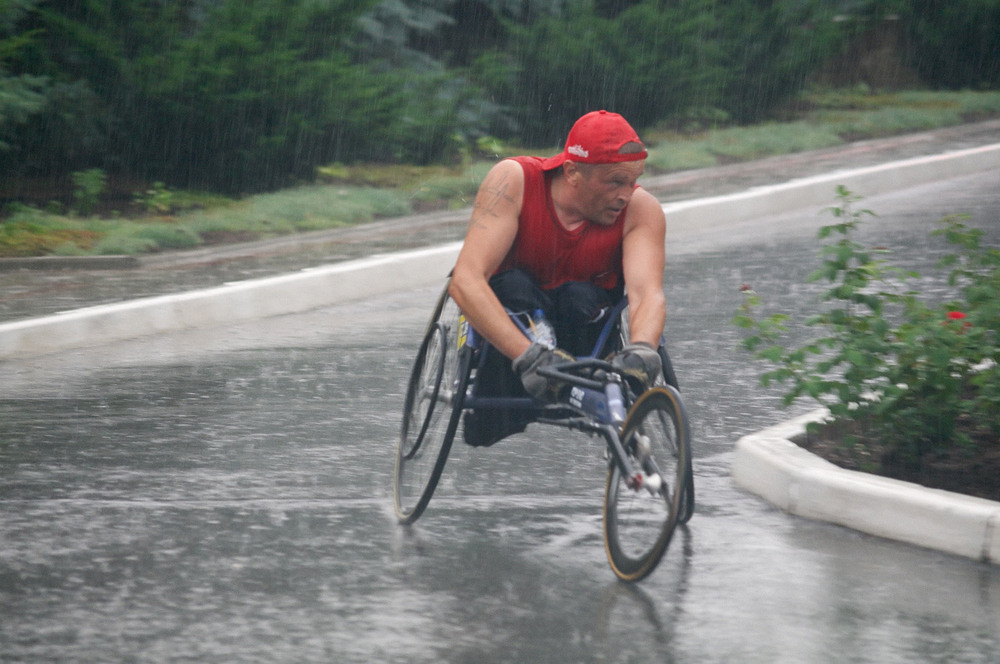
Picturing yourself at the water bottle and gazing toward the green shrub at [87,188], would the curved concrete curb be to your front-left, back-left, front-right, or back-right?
back-right

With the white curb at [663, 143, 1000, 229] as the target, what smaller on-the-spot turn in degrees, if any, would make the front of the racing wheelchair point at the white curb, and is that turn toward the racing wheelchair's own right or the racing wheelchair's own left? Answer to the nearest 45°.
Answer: approximately 135° to the racing wheelchair's own left

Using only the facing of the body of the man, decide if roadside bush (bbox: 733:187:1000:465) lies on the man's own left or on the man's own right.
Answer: on the man's own left

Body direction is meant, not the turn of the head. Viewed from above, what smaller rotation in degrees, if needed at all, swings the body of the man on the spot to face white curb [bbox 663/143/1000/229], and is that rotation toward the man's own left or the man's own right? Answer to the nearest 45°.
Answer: approximately 135° to the man's own left

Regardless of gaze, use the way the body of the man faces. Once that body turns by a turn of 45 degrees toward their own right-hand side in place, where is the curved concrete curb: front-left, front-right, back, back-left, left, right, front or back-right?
left

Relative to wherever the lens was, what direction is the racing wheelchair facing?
facing the viewer and to the right of the viewer

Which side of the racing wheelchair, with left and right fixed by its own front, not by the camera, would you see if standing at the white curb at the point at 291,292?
back

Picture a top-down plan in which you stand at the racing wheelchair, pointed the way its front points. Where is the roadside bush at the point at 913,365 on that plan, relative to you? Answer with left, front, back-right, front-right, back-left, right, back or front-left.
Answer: left

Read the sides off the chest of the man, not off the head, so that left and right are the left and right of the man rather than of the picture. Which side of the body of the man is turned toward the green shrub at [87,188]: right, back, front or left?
back

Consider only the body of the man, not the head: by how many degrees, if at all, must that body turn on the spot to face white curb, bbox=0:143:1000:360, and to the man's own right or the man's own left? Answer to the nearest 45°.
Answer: approximately 135° to the man's own left
